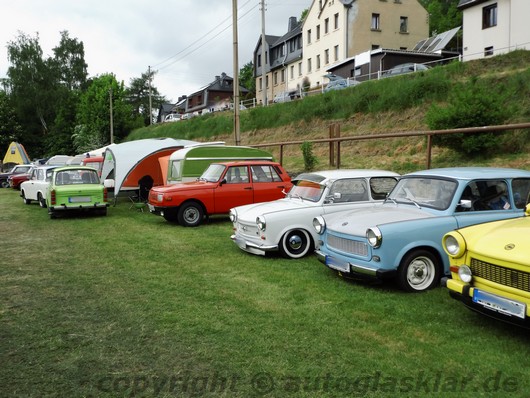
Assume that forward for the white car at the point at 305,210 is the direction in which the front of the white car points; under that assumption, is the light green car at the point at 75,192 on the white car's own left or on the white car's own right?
on the white car's own right

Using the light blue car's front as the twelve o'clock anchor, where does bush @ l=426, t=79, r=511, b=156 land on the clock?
The bush is roughly at 5 o'clock from the light blue car.

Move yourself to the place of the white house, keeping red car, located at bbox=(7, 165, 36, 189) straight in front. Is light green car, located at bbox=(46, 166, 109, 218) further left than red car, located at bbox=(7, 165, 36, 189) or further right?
left

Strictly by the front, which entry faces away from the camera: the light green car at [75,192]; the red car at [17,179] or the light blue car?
the light green car

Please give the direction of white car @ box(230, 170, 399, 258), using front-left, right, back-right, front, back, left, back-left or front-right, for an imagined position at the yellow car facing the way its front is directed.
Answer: right

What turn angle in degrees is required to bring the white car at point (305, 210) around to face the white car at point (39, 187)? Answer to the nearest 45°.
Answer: approximately 90° to its right

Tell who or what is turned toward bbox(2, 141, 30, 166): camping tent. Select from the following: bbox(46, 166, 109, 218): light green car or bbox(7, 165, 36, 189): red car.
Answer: the light green car

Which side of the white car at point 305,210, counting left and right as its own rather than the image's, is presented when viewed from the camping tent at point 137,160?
right

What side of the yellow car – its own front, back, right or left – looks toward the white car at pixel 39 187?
right

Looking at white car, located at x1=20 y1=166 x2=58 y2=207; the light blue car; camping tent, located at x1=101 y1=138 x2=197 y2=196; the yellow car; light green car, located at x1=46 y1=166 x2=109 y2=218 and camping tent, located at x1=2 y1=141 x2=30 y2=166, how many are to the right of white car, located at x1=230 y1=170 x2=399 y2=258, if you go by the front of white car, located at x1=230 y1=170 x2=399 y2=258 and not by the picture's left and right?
4
